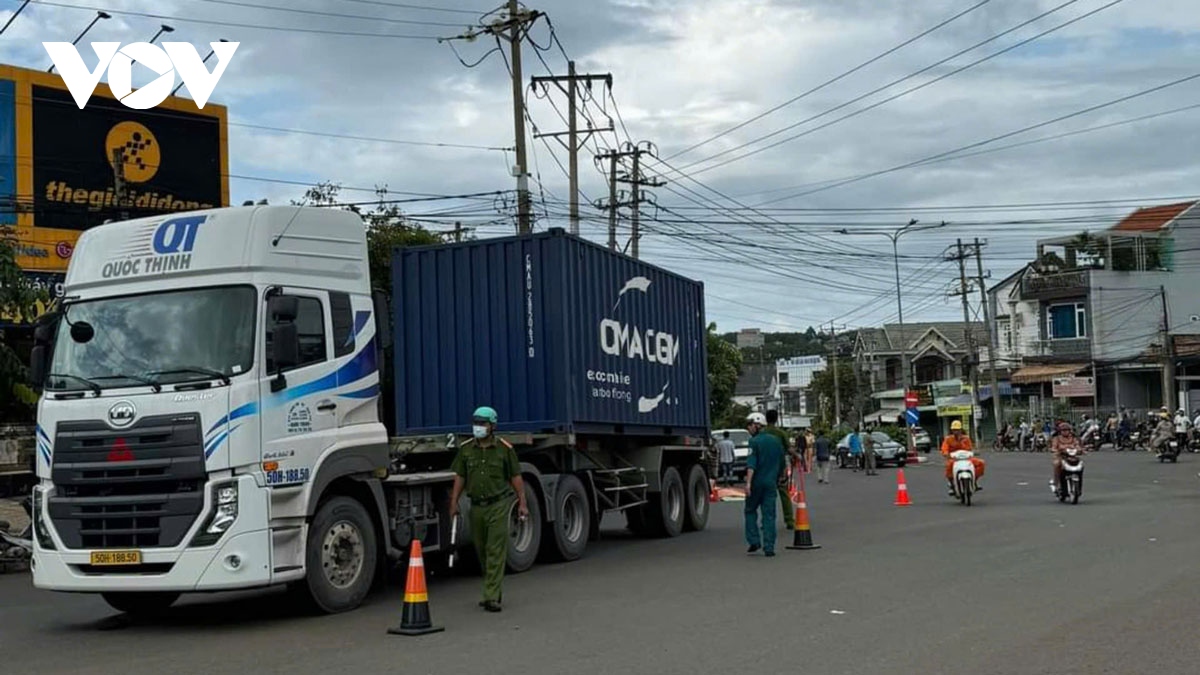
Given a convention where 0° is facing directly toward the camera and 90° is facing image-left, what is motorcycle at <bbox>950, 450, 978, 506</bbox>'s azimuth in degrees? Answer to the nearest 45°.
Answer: approximately 0°

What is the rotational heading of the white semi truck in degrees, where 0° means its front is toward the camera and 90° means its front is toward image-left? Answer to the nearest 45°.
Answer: approximately 45°

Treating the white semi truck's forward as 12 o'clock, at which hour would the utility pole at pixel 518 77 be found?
The utility pole is roughly at 5 o'clock from the white semi truck.

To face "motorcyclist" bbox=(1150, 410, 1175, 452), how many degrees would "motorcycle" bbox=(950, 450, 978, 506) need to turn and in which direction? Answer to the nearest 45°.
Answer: approximately 180°

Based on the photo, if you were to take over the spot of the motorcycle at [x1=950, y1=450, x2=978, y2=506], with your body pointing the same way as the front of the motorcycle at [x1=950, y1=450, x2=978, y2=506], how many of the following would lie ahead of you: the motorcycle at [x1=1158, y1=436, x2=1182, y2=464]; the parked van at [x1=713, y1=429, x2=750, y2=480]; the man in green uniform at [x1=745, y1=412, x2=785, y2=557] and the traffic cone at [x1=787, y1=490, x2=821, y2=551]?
2

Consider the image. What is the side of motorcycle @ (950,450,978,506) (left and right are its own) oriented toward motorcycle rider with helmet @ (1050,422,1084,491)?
left

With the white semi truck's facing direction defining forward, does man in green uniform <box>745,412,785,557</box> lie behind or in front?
behind

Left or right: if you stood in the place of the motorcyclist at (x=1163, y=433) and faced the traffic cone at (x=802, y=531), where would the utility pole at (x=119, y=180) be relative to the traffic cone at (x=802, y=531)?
right

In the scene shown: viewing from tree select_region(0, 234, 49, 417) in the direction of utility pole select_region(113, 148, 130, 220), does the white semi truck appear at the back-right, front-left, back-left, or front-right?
back-right

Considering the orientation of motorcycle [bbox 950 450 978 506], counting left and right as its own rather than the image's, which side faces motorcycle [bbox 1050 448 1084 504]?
left

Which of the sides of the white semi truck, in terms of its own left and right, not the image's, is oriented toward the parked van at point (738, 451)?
back
